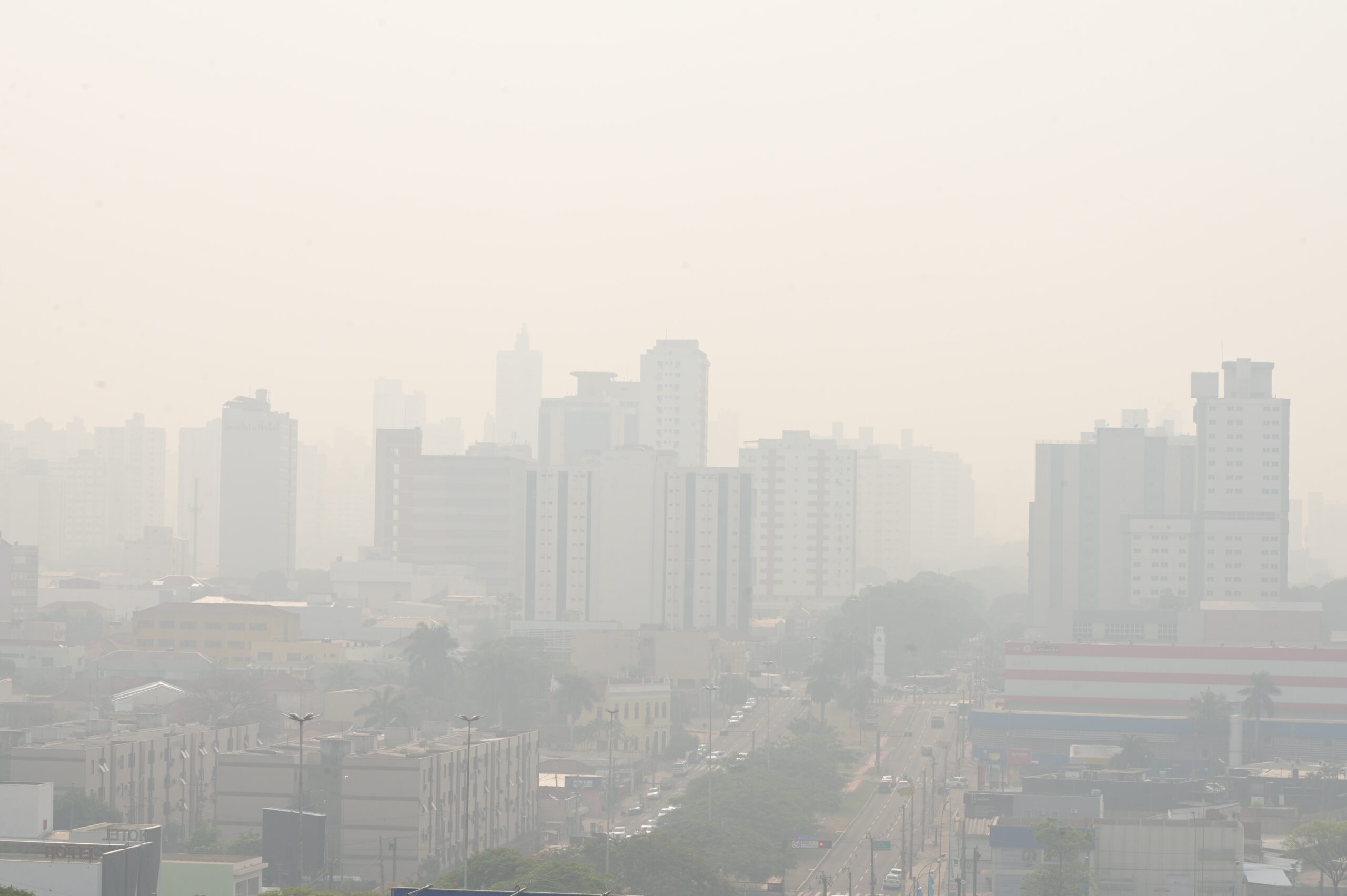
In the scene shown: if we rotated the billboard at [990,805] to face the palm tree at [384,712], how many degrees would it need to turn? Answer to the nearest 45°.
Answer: approximately 135° to its right

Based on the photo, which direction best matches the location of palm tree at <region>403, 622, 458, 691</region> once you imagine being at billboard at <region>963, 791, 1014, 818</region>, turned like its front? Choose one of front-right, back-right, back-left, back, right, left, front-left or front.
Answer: back-right

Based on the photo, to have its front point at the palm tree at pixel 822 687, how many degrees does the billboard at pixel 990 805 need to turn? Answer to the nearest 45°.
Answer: approximately 180°

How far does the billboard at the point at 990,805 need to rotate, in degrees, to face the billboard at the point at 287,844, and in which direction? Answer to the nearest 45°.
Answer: approximately 45° to its right

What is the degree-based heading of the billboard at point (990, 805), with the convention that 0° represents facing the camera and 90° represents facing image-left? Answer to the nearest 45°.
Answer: approximately 0°

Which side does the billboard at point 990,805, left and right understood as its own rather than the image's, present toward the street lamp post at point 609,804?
right

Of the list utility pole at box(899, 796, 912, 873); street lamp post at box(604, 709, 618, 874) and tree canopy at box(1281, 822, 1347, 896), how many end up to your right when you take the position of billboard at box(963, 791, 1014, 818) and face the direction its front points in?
2

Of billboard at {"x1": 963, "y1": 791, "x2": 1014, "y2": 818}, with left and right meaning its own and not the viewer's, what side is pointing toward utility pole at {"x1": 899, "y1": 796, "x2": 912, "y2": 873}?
front

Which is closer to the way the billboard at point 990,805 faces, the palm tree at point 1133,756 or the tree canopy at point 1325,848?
the tree canopy
